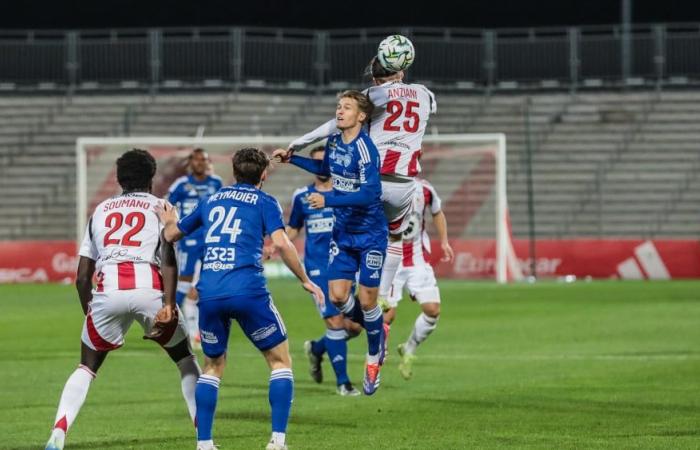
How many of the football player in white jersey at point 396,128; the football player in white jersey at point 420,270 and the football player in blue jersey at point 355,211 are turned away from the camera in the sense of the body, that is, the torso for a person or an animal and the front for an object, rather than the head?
1

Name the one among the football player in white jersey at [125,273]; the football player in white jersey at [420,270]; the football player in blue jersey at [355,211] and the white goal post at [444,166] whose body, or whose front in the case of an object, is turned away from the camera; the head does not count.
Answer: the football player in white jersey at [125,273]

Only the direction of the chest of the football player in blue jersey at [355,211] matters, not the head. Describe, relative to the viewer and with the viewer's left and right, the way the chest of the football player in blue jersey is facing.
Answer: facing the viewer and to the left of the viewer

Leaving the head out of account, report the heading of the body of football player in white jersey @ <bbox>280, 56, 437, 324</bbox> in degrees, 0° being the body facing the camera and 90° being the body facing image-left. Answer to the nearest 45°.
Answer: approximately 180°

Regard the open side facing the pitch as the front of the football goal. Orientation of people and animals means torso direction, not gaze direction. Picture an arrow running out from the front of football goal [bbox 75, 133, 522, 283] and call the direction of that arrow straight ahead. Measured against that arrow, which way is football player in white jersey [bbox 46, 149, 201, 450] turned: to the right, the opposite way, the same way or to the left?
the opposite way

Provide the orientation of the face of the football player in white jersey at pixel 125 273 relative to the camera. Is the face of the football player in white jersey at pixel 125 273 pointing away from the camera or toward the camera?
away from the camera

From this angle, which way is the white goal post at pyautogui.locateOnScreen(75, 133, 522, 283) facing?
toward the camera

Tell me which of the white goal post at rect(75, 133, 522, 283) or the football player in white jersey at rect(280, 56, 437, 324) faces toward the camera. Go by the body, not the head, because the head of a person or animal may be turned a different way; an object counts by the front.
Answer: the white goal post

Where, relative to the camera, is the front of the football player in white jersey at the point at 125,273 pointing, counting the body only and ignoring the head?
away from the camera

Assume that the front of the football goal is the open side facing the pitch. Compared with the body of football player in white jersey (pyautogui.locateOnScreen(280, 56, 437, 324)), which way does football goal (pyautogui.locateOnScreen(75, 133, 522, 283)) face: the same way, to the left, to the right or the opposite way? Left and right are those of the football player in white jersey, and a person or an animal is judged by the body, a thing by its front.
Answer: the opposite way

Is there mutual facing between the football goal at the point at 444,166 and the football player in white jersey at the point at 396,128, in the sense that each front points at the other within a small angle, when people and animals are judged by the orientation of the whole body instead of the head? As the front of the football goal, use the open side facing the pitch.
yes

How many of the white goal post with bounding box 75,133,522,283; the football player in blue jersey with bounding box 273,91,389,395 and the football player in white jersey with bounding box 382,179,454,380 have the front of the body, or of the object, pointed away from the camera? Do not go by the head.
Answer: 0
